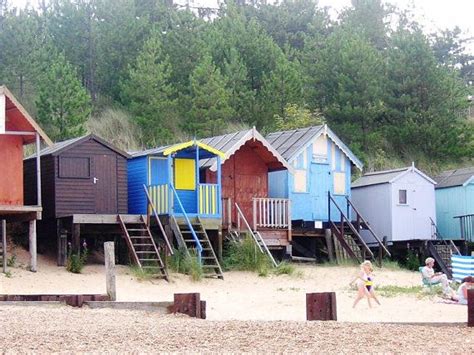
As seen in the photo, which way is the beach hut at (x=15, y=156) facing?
toward the camera

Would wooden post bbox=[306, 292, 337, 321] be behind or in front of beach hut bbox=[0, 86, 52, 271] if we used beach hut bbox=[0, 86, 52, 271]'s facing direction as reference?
in front

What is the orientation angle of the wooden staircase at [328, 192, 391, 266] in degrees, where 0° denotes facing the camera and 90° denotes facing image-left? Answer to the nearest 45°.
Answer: approximately 315°

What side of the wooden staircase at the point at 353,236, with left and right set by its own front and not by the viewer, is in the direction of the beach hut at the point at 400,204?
left

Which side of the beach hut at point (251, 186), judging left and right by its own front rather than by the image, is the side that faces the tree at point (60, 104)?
back

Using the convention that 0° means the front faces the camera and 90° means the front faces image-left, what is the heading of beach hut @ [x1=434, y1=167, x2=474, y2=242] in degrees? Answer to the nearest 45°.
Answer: approximately 315°

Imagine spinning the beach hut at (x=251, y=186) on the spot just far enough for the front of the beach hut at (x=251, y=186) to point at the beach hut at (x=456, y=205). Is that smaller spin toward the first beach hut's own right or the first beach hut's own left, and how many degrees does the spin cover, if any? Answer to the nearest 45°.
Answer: approximately 90° to the first beach hut's own left

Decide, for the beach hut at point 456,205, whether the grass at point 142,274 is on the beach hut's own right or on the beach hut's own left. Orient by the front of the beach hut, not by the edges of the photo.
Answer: on the beach hut's own right

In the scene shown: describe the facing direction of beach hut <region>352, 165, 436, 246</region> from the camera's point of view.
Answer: facing the viewer and to the right of the viewer

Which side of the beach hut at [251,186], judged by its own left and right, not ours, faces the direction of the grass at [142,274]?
right

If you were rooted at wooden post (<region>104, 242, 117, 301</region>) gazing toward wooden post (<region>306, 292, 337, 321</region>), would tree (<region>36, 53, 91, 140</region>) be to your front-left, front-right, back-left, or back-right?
back-left

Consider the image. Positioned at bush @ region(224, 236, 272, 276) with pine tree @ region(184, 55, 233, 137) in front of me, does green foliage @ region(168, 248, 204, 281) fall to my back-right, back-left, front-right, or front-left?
back-left
